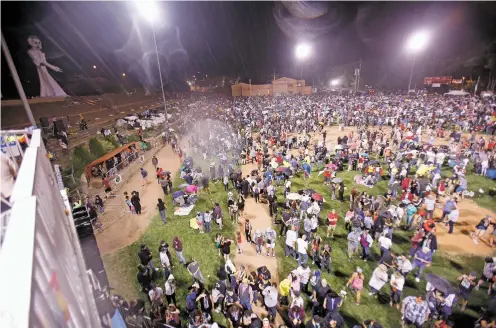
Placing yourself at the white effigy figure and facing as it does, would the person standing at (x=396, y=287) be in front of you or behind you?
in front

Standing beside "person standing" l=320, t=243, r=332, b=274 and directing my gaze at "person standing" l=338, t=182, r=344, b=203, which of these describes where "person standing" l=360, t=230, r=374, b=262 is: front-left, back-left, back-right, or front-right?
front-right

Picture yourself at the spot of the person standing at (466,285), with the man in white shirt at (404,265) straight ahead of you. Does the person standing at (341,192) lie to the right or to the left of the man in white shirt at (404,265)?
right

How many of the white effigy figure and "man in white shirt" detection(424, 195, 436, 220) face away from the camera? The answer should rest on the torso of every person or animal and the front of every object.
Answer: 1

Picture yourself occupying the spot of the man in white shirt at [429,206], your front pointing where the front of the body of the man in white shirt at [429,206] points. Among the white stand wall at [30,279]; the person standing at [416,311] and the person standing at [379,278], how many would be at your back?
3

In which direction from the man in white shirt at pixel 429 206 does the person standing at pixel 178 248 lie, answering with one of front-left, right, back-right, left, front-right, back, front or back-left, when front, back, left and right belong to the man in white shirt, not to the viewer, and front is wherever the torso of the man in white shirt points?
back-left

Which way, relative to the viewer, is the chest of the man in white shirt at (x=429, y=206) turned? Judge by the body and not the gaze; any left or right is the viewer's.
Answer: facing away from the viewer

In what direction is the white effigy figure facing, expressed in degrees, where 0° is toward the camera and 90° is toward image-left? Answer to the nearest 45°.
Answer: approximately 315°

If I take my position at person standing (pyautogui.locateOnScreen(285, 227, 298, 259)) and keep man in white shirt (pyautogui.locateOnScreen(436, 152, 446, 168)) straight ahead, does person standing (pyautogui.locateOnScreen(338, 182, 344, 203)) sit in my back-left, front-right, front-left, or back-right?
front-left

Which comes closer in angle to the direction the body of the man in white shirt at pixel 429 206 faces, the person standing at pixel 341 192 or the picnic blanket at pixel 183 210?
the person standing

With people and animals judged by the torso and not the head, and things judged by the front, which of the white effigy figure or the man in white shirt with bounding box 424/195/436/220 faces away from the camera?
the man in white shirt

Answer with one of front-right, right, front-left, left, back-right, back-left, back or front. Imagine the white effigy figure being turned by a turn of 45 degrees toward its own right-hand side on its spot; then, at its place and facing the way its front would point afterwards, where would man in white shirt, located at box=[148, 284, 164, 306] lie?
front

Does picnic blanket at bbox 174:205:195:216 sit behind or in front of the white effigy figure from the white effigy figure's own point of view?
in front
